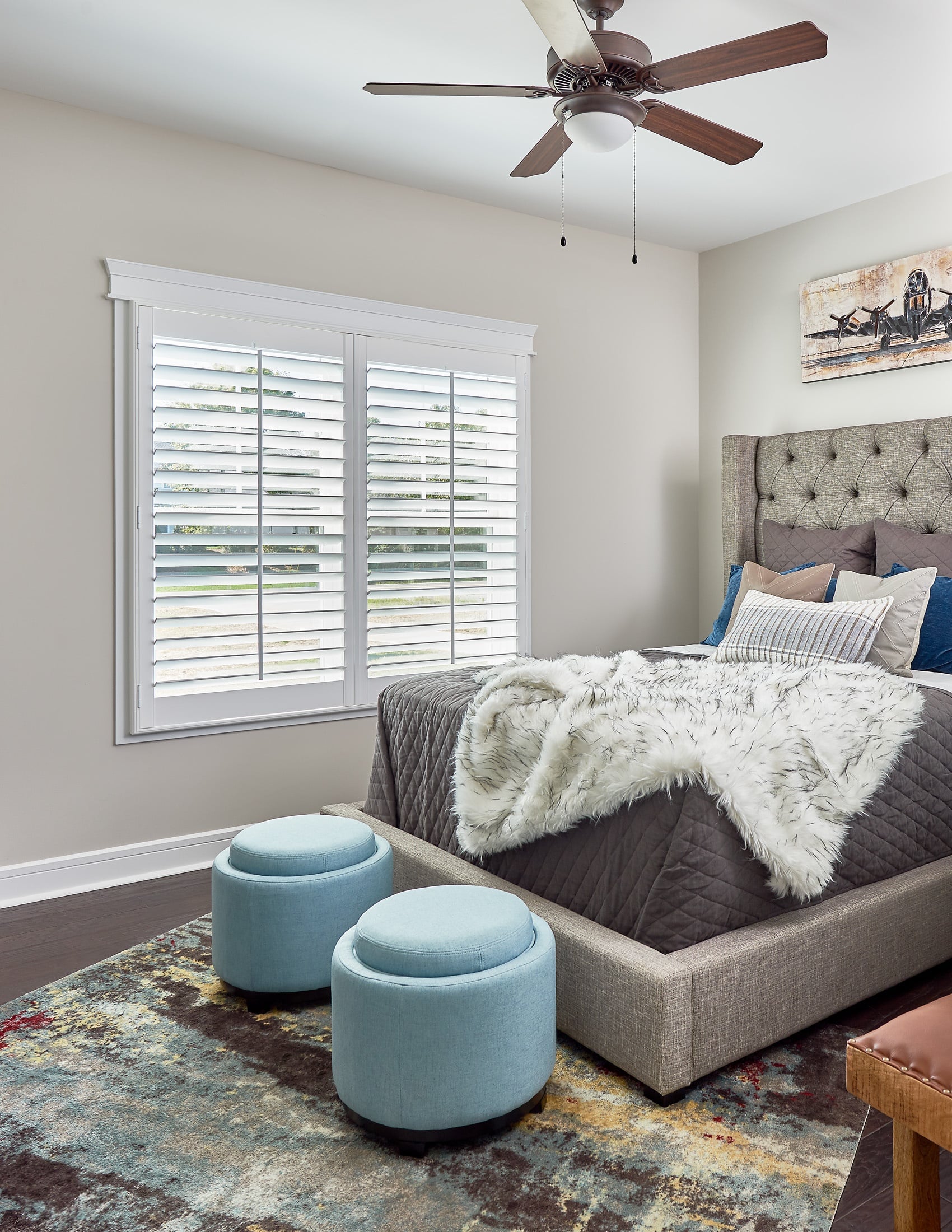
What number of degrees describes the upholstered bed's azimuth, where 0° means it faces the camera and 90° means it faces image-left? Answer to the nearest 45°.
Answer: approximately 45°

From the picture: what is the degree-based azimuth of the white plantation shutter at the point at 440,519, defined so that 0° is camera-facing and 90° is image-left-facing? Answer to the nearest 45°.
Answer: approximately 315°

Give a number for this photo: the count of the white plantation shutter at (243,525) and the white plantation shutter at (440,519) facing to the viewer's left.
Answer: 0

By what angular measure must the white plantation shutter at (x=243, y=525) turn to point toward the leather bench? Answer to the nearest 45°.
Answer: approximately 45° to its right

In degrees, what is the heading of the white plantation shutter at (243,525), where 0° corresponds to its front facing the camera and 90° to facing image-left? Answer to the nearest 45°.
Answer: approximately 315°

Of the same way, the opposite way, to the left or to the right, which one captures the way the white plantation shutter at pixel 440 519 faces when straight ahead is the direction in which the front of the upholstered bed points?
to the left

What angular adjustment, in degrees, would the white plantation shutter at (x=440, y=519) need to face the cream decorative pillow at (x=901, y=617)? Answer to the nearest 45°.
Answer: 0° — it already faces it

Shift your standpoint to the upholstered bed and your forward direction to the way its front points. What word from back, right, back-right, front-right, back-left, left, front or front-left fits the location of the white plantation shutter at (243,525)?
right
